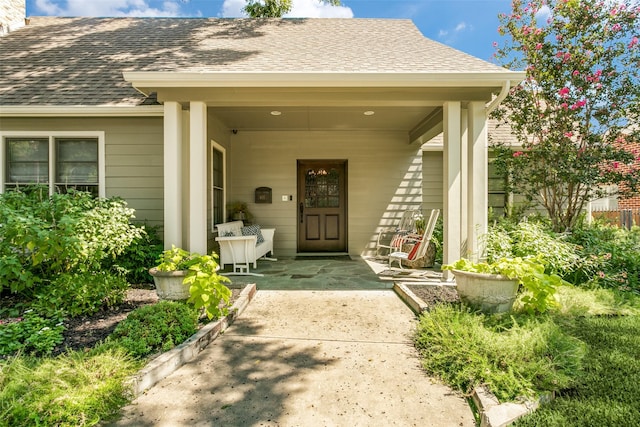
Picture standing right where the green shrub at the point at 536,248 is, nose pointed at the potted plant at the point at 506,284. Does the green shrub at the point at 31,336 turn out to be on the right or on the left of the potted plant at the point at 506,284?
right

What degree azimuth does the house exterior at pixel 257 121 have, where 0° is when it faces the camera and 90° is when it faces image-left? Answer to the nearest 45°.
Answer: approximately 0°

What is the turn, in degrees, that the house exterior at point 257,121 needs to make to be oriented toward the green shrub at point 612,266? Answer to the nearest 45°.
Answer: approximately 45° to its left

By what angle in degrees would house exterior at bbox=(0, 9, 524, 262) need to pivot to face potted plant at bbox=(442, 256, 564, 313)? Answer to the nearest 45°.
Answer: approximately 45° to its left

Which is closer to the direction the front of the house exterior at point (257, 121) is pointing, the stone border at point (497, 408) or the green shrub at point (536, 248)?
the stone border
